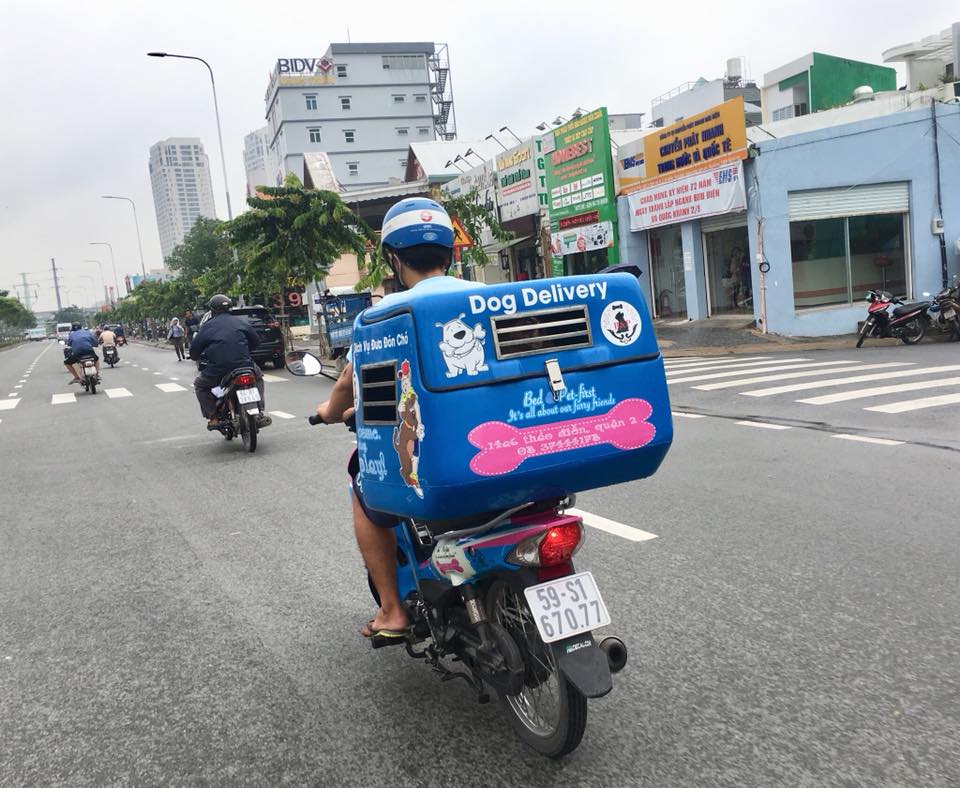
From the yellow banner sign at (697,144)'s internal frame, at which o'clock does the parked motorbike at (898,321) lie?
The parked motorbike is roughly at 9 o'clock from the yellow banner sign.

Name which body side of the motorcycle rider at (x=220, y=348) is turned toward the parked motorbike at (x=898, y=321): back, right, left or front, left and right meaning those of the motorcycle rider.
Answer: right

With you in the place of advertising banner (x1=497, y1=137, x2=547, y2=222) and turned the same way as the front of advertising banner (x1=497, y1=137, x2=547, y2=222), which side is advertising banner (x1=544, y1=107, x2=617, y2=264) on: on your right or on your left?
on your left

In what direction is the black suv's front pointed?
away from the camera

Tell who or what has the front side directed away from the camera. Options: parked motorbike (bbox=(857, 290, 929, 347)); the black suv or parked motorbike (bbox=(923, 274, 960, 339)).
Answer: the black suv

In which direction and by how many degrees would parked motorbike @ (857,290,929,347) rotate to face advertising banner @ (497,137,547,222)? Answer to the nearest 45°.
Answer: approximately 90° to its right

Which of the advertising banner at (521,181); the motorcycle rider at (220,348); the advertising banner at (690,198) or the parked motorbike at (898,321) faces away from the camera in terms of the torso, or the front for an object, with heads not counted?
the motorcycle rider

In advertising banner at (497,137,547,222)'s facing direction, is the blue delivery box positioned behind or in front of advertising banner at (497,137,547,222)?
in front

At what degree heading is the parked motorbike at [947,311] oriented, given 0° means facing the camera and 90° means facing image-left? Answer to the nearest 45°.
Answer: approximately 45°

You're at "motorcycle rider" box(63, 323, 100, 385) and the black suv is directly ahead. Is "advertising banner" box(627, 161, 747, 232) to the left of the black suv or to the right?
right

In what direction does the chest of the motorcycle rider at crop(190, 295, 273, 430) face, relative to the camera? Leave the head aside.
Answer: away from the camera

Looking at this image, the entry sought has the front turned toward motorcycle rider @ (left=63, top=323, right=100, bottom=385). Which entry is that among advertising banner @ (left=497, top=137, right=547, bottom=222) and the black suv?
the advertising banner

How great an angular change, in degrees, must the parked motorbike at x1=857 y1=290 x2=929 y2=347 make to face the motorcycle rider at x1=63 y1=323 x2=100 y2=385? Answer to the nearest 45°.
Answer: approximately 45° to its right

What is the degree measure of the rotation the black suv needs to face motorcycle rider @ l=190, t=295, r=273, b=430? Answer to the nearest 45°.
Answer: approximately 180°

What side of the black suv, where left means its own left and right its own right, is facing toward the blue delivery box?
back

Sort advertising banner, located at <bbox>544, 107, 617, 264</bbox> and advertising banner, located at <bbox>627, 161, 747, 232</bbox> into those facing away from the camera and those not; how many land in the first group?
0

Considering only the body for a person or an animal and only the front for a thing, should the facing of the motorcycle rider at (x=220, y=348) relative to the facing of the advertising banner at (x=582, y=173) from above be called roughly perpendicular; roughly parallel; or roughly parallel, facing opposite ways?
roughly perpendicular
